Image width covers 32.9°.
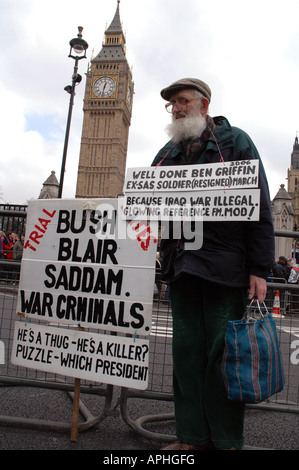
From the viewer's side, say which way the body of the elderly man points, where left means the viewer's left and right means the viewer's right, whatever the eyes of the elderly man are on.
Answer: facing the viewer and to the left of the viewer

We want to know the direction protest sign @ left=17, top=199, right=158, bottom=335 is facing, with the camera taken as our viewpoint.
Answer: facing the viewer

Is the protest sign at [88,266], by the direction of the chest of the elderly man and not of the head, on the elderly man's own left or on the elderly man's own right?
on the elderly man's own right

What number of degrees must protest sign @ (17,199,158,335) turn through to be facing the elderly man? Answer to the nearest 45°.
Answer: approximately 45° to its left

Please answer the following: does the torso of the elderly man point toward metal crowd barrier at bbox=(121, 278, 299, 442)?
no

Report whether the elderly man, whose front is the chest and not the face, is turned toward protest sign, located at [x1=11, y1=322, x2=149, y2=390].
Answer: no

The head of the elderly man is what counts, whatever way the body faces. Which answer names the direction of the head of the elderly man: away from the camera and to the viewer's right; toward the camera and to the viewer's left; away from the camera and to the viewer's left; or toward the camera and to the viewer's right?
toward the camera and to the viewer's left
